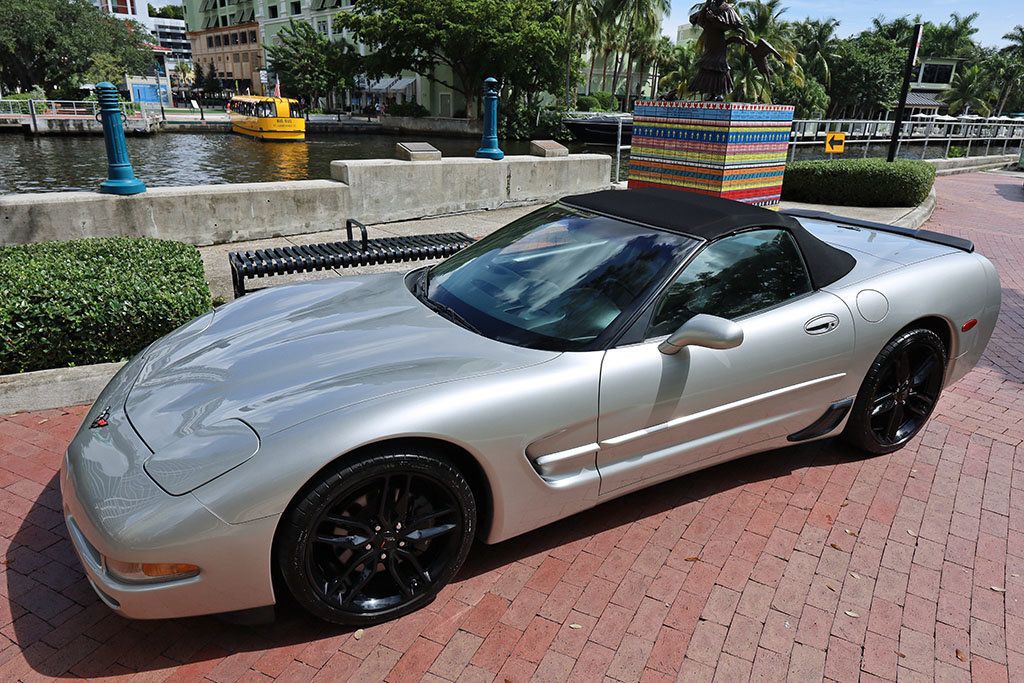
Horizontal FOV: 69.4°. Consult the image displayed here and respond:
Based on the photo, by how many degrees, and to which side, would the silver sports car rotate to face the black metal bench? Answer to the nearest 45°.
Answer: approximately 90° to its right

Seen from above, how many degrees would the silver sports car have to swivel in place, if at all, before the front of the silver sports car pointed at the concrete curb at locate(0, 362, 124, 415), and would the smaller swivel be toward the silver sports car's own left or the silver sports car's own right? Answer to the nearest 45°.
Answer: approximately 90° to the silver sports car's own right

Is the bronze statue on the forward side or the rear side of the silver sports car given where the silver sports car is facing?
on the rear side

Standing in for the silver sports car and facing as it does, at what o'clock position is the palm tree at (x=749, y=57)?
The palm tree is roughly at 5 o'clock from the silver sports car.

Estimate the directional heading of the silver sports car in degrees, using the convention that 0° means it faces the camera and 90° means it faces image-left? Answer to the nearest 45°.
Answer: approximately 45°

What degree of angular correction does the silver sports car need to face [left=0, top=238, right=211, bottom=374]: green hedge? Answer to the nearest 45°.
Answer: approximately 90° to its right

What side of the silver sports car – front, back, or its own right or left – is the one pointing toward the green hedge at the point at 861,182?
back

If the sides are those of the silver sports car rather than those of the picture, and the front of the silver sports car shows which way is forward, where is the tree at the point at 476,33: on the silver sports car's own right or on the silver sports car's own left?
on the silver sports car's own right

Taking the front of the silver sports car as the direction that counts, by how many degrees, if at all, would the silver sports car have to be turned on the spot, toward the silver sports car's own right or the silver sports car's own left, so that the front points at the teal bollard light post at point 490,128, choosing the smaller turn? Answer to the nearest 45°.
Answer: approximately 135° to the silver sports car's own right

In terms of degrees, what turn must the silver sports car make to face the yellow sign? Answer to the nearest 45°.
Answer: approximately 180°

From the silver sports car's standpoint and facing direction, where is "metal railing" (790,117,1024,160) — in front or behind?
behind

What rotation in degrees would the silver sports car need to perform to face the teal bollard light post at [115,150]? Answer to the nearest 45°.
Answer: approximately 90° to its right

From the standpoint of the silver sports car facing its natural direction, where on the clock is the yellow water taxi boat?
The yellow water taxi boat is roughly at 4 o'clock from the silver sports car.
